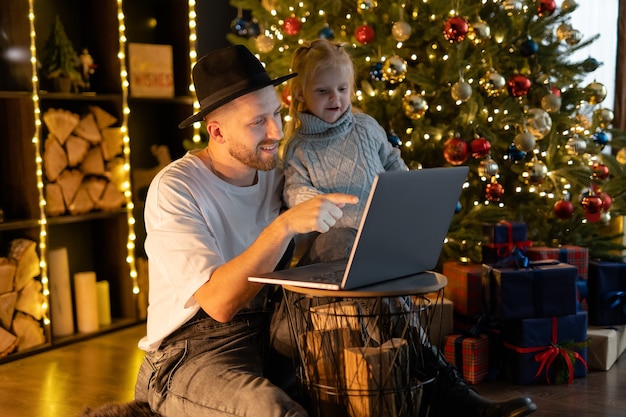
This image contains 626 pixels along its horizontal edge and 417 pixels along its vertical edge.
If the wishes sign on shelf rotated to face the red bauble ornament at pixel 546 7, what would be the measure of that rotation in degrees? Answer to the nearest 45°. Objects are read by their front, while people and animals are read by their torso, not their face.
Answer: approximately 45° to its left

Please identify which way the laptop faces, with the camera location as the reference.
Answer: facing away from the viewer and to the left of the viewer

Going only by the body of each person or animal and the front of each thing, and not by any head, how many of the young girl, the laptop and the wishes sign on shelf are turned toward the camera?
2

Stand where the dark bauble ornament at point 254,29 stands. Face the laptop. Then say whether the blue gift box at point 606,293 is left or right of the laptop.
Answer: left

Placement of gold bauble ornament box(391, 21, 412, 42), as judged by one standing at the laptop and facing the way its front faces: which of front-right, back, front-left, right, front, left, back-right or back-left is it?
front-right

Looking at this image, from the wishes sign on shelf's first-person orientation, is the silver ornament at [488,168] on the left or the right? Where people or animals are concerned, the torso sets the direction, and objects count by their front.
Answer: on its left

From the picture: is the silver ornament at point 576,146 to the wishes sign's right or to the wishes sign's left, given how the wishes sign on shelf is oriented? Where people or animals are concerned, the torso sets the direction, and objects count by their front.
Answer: on its left

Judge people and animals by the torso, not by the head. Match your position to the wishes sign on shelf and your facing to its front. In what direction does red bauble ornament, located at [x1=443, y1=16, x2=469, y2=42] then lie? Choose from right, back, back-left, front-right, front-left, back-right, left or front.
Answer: front-left

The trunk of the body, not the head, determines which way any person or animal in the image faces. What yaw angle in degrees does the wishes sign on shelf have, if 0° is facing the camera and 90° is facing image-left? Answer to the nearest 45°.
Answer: approximately 0°

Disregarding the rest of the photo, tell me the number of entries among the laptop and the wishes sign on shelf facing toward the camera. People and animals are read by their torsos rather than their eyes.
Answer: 1

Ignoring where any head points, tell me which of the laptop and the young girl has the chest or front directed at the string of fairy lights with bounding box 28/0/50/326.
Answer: the laptop

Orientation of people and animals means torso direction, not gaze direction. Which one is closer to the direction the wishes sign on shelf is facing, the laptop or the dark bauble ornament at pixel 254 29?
the laptop

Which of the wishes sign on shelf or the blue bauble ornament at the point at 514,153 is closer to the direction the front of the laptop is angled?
the wishes sign on shelf
